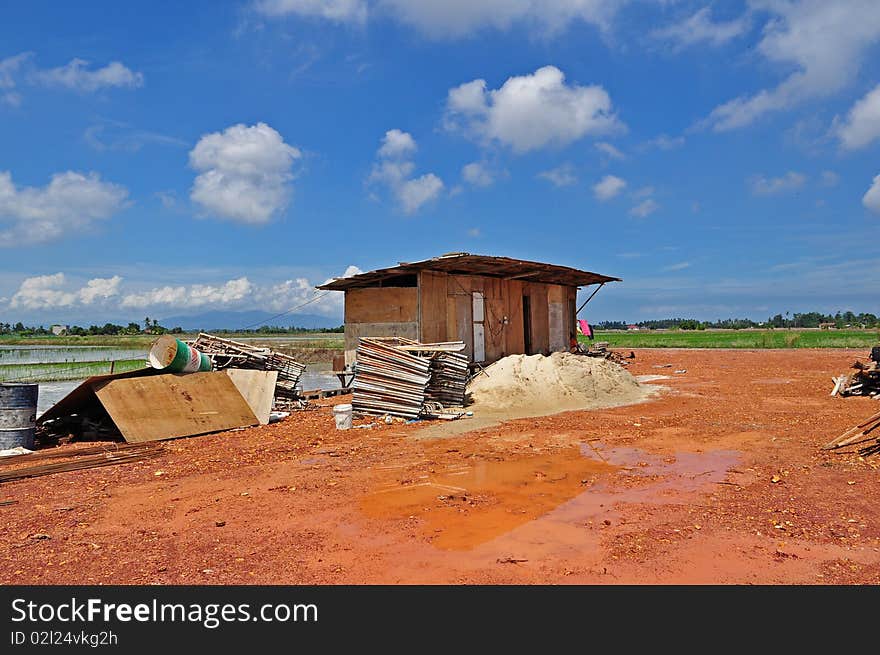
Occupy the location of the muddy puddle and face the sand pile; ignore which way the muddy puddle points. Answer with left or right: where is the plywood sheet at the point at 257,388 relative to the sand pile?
left

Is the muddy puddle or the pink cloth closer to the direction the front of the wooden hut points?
the muddy puddle

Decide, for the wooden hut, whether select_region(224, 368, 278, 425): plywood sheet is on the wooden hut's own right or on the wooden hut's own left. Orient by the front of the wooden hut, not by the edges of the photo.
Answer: on the wooden hut's own right

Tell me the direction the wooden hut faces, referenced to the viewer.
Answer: facing the viewer and to the right of the viewer

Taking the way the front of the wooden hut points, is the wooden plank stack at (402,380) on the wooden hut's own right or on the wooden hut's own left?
on the wooden hut's own right

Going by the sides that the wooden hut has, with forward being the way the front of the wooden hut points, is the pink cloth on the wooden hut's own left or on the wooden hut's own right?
on the wooden hut's own left

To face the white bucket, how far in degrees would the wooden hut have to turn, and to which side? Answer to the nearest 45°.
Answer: approximately 45° to its right

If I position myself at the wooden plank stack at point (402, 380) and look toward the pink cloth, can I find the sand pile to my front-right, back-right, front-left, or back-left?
front-right

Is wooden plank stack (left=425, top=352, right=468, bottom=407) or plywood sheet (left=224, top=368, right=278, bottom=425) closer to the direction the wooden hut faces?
the wooden plank stack

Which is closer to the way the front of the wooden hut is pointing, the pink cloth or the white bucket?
the white bucket
